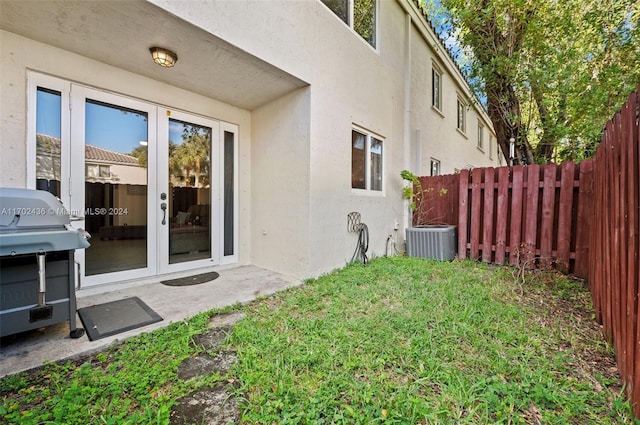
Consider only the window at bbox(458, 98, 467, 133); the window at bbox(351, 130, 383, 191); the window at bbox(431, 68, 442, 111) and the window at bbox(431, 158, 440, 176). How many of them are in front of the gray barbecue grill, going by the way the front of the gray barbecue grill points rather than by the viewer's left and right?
4

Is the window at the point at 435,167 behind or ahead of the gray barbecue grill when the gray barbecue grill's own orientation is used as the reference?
ahead

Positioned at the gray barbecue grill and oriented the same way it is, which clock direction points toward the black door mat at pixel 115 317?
The black door mat is roughly at 11 o'clock from the gray barbecue grill.

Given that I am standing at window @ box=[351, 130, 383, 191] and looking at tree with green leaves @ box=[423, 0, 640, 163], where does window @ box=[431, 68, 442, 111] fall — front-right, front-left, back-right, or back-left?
front-left

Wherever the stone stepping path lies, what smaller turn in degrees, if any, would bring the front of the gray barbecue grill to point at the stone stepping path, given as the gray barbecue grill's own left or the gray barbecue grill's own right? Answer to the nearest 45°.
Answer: approximately 45° to the gray barbecue grill's own right

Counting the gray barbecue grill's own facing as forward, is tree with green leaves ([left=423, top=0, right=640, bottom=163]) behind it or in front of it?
in front

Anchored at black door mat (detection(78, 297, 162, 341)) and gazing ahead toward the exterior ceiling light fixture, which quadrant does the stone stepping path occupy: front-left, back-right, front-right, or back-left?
back-right

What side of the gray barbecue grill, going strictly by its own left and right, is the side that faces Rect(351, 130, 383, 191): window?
front

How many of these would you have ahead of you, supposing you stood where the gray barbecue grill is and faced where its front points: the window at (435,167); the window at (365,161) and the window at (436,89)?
3

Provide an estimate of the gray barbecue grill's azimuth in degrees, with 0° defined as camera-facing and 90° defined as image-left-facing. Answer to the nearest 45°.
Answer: approximately 270°

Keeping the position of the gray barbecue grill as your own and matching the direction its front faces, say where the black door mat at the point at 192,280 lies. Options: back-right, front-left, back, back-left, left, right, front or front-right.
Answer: front-left

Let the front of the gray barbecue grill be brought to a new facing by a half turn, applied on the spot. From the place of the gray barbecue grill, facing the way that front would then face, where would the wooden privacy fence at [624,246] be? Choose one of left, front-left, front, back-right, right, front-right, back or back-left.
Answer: back-left
